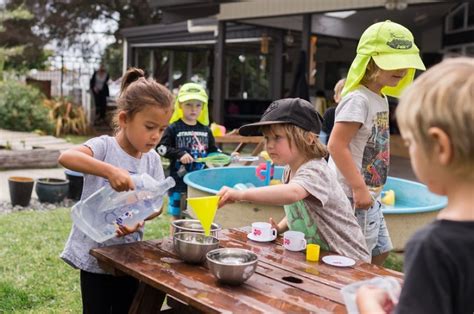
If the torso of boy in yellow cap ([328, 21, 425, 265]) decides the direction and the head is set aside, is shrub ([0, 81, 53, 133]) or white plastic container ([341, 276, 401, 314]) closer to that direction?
the white plastic container

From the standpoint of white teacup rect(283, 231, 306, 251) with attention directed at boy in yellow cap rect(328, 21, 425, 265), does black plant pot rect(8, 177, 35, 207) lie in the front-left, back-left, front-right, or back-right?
front-left

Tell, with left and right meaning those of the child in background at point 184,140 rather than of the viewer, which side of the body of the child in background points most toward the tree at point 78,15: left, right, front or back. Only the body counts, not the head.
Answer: back

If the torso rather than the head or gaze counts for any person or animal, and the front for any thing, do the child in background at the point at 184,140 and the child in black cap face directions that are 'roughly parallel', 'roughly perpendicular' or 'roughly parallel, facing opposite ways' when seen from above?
roughly perpendicular

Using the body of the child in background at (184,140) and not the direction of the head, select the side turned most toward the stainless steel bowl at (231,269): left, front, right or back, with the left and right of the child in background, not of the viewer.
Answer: front

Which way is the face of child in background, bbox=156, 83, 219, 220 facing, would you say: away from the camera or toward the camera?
toward the camera

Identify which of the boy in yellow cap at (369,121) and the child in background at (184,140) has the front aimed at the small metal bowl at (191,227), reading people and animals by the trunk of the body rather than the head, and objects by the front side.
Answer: the child in background

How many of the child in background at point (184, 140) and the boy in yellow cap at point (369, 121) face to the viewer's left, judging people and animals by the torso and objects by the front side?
0

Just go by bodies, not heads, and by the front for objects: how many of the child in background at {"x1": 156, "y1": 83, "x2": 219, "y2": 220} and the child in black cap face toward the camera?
1

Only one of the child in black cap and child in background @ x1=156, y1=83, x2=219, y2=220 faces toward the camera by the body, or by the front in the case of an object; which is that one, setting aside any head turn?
the child in background

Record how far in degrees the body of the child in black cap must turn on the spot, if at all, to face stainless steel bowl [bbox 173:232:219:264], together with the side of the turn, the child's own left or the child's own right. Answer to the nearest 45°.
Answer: approximately 45° to the child's own left

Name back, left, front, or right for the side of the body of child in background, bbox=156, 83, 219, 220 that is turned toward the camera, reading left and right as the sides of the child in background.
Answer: front

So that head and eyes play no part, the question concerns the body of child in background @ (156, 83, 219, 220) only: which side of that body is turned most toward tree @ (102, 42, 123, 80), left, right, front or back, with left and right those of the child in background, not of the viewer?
back

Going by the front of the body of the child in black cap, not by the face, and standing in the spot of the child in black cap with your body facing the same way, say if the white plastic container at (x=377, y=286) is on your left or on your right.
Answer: on your left

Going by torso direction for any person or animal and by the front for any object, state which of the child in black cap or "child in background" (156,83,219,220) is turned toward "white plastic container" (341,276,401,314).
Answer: the child in background

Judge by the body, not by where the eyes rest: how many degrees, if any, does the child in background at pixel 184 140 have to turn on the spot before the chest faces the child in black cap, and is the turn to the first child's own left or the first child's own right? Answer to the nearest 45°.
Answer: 0° — they already face them

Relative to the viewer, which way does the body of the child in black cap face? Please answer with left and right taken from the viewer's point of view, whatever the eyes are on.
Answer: facing to the left of the viewer

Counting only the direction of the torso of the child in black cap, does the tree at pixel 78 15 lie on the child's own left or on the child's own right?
on the child's own right
